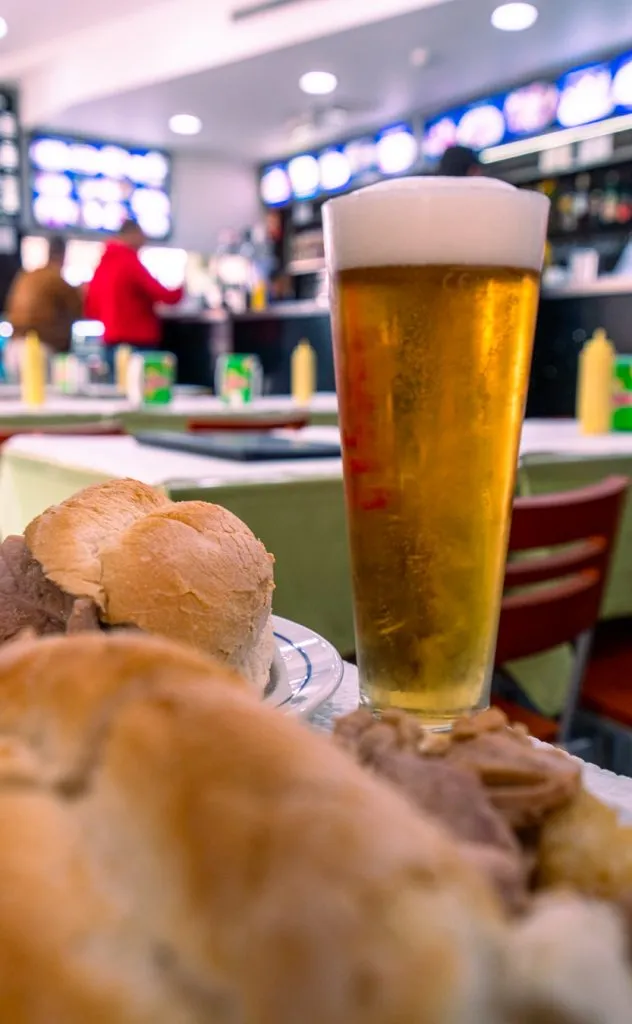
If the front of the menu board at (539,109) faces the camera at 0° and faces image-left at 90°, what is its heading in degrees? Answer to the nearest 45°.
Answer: approximately 45°

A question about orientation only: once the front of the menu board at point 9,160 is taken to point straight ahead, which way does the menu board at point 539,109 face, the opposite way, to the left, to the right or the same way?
to the right

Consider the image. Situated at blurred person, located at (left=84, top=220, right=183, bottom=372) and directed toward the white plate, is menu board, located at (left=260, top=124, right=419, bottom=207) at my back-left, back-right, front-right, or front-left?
back-left

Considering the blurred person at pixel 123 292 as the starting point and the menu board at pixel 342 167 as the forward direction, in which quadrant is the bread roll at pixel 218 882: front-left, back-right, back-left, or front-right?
back-right

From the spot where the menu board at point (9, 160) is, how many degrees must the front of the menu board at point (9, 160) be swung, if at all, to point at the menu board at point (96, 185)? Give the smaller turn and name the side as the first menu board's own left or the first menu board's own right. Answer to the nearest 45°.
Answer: approximately 90° to the first menu board's own left

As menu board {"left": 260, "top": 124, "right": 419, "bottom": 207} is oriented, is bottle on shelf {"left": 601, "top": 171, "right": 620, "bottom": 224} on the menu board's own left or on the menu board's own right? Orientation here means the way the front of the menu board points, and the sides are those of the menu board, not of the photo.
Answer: on the menu board's own left

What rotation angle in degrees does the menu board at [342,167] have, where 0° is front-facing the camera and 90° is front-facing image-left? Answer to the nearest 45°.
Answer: approximately 45°
